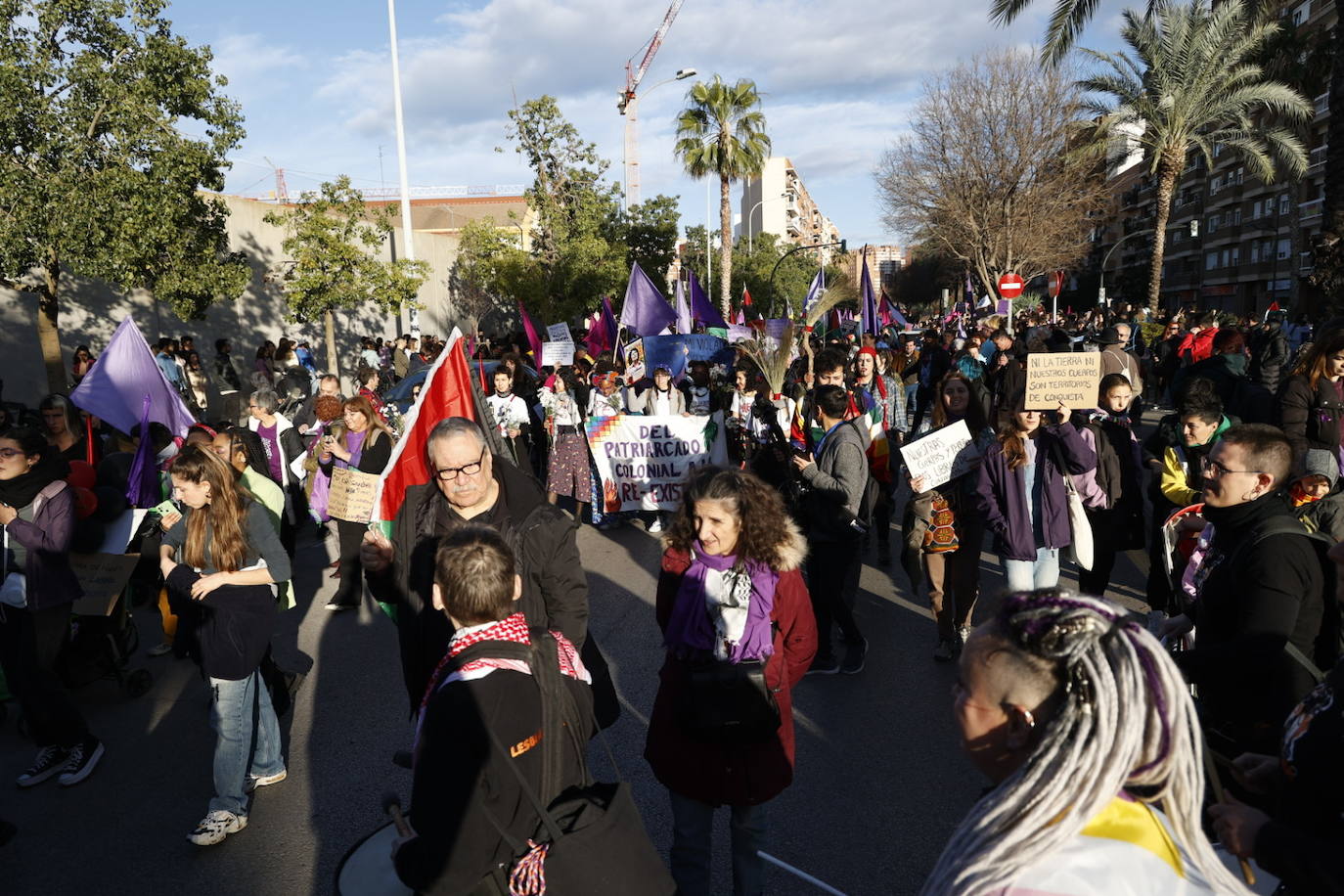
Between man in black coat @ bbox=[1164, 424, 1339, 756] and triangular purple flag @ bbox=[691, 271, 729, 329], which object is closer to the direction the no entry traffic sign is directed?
the man in black coat

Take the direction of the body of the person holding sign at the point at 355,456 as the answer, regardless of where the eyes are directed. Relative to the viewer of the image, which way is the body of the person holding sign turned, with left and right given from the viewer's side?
facing the viewer and to the left of the viewer

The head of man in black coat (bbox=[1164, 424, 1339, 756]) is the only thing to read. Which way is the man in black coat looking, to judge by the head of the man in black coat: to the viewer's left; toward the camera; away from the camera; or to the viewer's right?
to the viewer's left

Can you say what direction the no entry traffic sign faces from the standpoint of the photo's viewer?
facing the viewer

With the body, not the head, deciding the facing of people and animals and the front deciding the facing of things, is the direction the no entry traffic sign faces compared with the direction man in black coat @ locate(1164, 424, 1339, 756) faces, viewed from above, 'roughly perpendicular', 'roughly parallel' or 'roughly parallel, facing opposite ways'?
roughly perpendicular

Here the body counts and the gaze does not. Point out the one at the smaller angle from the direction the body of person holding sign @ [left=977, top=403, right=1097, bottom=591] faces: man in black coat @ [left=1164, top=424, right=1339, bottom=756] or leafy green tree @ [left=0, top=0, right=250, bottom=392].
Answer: the man in black coat

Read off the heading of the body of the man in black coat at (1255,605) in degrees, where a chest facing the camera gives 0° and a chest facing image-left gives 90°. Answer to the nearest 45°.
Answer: approximately 90°

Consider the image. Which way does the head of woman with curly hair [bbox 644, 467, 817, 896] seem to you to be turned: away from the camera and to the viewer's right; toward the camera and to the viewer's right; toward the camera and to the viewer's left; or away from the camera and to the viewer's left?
toward the camera and to the viewer's left

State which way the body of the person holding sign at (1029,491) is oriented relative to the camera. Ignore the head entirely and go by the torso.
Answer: toward the camera

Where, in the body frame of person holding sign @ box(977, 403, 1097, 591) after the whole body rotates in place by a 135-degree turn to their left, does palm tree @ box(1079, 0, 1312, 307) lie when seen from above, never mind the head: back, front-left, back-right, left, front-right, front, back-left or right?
front-left

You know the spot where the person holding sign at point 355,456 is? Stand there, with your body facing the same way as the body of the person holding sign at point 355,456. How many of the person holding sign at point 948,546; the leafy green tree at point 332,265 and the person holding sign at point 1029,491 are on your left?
2

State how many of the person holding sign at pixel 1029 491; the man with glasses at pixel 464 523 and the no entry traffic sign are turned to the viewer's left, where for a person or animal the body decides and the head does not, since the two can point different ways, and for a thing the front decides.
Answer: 0

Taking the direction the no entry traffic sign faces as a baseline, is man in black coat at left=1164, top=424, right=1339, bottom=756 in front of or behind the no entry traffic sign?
in front

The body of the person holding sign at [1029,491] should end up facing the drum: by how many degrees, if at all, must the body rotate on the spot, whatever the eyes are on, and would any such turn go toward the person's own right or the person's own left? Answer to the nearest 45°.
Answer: approximately 45° to the person's own right

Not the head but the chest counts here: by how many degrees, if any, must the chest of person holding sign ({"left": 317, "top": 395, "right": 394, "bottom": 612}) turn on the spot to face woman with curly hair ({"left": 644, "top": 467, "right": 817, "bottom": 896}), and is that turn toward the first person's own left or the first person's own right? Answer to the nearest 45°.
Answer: approximately 45° to the first person's own left

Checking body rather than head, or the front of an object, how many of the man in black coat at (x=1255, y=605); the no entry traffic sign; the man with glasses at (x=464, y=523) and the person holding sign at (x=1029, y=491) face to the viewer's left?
1

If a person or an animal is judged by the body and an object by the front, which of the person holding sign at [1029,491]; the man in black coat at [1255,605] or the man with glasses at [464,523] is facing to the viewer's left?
the man in black coat

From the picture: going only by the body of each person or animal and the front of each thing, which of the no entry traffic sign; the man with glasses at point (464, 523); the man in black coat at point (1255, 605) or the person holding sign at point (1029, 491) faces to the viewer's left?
the man in black coat
